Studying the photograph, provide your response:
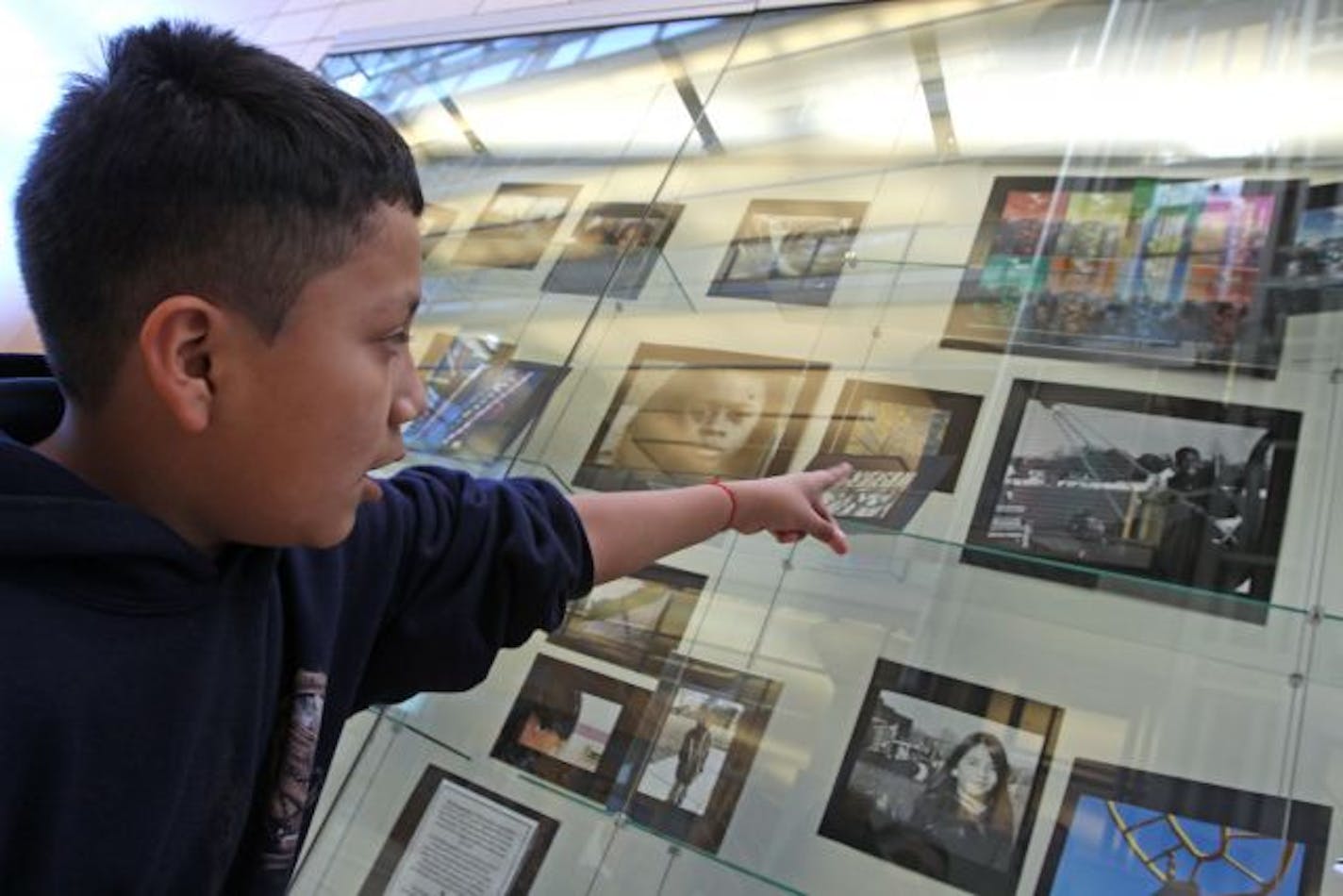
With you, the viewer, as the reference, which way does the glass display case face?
facing the viewer and to the left of the viewer

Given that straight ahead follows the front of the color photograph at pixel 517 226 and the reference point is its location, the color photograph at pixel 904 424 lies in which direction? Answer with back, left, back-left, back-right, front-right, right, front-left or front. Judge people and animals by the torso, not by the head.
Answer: front-left

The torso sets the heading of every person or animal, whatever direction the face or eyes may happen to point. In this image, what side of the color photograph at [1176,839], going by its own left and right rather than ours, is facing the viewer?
front

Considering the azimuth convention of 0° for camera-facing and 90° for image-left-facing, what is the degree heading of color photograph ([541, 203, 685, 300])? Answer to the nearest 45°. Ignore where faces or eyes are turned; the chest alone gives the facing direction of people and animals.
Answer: approximately 0°

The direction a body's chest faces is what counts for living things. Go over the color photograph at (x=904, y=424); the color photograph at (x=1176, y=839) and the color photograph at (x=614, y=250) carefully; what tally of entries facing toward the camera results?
3

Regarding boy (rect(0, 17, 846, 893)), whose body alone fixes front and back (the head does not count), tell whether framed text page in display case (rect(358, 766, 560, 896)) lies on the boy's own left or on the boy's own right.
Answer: on the boy's own left

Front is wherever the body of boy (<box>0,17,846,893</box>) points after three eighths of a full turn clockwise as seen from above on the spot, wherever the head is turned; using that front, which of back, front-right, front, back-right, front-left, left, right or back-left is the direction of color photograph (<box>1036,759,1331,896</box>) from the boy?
back-left

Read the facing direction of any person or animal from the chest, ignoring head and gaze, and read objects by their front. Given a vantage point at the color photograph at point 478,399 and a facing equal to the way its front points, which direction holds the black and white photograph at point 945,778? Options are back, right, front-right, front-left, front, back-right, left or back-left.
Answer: front-left

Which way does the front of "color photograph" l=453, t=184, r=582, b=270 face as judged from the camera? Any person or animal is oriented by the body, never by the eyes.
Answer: facing the viewer

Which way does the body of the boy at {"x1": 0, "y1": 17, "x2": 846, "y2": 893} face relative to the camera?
to the viewer's right

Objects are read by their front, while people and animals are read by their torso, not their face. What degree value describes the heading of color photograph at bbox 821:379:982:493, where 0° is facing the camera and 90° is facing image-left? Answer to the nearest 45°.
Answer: approximately 0°

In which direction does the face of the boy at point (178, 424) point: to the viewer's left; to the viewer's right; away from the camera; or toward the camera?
to the viewer's right
